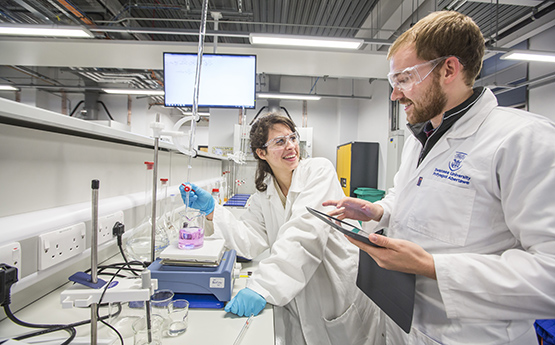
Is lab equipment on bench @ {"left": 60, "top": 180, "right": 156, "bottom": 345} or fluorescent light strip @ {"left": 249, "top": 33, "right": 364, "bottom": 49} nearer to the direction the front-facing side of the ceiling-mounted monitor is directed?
the lab equipment on bench

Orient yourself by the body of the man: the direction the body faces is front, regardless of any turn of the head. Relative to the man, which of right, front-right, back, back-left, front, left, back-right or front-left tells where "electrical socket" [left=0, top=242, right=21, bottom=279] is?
front

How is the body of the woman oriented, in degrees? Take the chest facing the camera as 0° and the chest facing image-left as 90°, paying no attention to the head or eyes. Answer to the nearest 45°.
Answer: approximately 45°

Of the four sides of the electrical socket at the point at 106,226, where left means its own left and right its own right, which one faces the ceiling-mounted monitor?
left

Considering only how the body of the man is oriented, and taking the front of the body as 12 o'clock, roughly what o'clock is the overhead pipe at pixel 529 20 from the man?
The overhead pipe is roughly at 5 o'clock from the man.

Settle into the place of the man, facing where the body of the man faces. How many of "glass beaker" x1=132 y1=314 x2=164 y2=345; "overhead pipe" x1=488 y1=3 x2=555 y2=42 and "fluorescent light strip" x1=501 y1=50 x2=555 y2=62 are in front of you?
1

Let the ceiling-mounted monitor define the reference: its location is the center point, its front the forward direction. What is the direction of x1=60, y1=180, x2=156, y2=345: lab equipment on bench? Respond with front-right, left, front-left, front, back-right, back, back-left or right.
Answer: front

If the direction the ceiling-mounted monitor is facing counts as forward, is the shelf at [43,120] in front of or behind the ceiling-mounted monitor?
in front

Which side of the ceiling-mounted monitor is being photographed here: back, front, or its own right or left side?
front

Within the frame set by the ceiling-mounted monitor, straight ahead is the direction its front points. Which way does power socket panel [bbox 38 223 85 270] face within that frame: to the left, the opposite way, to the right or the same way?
to the left

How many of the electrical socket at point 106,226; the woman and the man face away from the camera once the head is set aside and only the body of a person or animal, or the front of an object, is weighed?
0

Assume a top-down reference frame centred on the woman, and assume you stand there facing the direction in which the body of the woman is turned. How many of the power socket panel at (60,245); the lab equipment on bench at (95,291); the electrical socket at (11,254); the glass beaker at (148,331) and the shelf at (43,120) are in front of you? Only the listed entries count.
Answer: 5

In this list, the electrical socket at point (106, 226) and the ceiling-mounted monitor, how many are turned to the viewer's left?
0

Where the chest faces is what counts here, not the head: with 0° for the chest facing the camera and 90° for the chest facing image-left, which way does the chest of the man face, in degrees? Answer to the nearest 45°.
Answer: approximately 45°

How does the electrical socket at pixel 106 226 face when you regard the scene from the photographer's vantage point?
facing the viewer and to the right of the viewer

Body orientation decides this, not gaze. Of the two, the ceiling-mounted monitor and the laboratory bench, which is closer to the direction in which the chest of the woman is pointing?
the laboratory bench

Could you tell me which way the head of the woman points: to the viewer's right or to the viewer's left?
to the viewer's right
